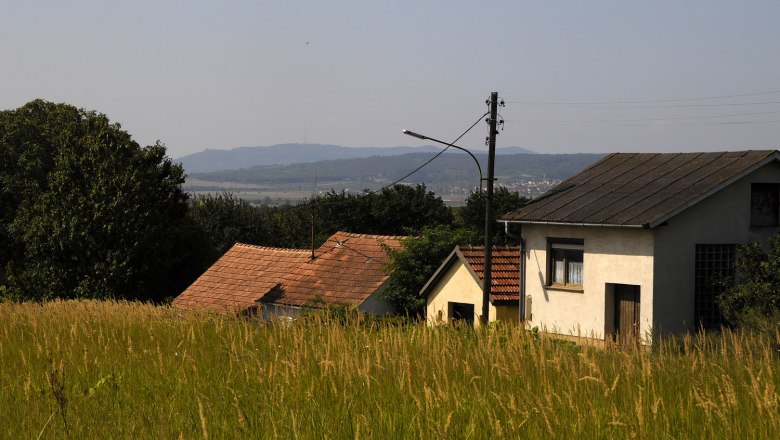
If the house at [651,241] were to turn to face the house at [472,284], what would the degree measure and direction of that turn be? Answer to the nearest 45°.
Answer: approximately 90° to its right

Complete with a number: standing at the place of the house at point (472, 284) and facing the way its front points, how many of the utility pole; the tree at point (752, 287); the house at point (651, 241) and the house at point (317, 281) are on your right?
1

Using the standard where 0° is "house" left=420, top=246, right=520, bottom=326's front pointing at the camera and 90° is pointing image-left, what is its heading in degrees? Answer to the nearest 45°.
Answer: approximately 45°

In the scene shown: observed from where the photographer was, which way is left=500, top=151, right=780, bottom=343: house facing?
facing the viewer and to the left of the viewer

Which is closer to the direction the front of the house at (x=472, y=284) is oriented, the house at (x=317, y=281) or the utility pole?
the utility pole

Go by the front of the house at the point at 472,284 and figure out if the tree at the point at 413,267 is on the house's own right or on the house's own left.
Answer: on the house's own right

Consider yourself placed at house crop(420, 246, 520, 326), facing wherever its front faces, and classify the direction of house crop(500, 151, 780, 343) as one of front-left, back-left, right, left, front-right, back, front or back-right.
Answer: left

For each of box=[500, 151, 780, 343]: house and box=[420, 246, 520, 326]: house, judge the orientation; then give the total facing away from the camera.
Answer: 0

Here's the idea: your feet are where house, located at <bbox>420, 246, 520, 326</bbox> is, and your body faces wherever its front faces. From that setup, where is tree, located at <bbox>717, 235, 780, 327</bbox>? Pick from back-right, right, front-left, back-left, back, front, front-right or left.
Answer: left

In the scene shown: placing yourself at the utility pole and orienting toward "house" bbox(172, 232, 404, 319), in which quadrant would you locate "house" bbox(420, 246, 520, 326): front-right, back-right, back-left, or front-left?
front-right

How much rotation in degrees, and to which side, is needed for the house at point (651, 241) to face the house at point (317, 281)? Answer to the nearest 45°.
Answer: approximately 90° to its right

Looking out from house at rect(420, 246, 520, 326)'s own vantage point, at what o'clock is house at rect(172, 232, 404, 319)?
house at rect(172, 232, 404, 319) is roughly at 3 o'clock from house at rect(420, 246, 520, 326).

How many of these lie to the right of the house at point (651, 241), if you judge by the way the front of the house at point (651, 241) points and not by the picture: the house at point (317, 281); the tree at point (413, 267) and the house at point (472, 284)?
3
